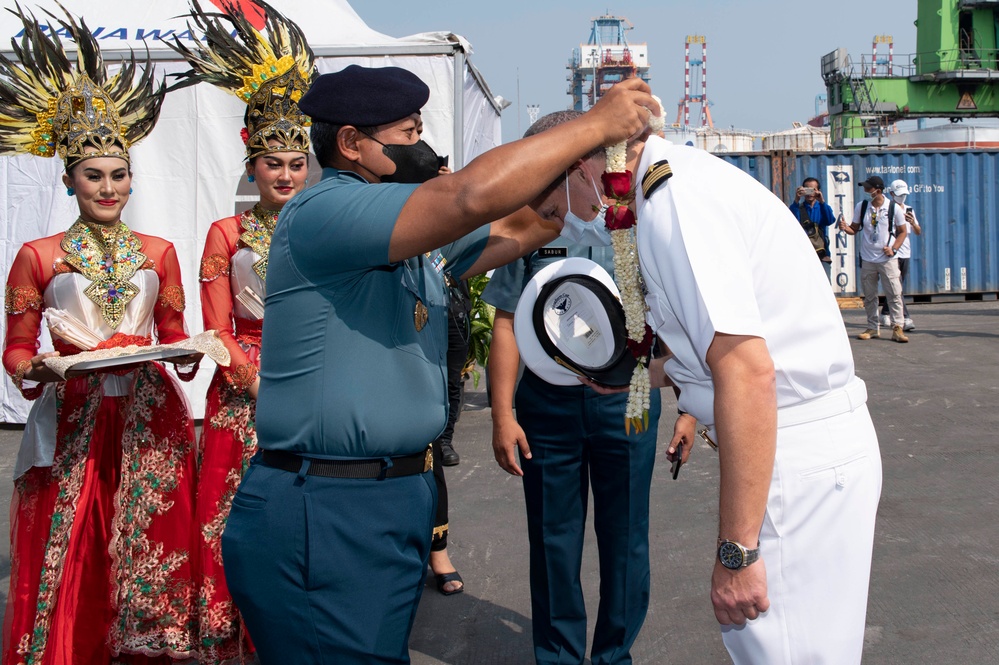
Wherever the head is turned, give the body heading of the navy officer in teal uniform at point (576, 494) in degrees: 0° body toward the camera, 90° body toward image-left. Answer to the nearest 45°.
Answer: approximately 0°

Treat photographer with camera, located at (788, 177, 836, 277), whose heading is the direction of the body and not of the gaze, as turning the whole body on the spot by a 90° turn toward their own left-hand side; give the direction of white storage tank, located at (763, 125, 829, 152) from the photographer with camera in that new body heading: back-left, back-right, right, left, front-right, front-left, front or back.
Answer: left

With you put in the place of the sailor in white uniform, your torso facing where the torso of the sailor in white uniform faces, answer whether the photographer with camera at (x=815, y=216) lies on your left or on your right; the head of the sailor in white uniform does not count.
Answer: on your right

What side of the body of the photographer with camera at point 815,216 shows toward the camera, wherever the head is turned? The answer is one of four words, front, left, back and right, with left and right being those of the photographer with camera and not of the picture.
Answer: front

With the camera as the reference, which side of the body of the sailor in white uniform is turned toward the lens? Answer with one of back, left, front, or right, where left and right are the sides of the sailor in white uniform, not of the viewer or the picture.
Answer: left

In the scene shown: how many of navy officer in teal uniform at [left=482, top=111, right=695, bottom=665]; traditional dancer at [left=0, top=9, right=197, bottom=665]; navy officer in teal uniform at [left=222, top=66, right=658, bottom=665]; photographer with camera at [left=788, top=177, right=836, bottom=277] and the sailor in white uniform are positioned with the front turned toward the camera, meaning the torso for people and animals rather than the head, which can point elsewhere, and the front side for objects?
3

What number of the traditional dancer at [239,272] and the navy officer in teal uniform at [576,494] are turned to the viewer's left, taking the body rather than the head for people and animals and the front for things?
0

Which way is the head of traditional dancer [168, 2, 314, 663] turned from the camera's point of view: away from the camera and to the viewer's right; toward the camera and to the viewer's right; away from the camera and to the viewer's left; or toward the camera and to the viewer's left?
toward the camera and to the viewer's right

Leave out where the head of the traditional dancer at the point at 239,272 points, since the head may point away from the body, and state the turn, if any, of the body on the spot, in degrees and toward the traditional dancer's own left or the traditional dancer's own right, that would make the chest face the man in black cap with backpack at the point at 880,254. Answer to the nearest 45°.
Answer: approximately 90° to the traditional dancer's own left

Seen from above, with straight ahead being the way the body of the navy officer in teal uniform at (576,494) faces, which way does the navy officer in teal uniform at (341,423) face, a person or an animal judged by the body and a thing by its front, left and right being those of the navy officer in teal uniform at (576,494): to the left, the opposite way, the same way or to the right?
to the left

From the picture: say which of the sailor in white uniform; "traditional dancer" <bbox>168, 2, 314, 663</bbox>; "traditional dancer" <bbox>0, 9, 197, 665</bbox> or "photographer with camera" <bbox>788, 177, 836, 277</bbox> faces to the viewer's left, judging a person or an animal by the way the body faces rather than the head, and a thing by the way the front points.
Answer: the sailor in white uniform

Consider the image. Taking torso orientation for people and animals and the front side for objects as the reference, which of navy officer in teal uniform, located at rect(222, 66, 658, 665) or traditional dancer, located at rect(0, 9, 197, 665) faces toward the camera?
the traditional dancer

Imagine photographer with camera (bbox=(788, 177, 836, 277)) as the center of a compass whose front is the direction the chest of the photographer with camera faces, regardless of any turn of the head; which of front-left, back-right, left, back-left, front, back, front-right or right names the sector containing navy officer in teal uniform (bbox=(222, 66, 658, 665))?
front

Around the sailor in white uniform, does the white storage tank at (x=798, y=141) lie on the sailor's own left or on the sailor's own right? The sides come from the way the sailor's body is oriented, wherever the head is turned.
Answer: on the sailor's own right

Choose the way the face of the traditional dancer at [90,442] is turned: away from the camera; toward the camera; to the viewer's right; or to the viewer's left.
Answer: toward the camera

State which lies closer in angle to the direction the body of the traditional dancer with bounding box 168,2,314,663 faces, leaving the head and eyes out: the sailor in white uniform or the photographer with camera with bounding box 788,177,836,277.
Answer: the sailor in white uniform
